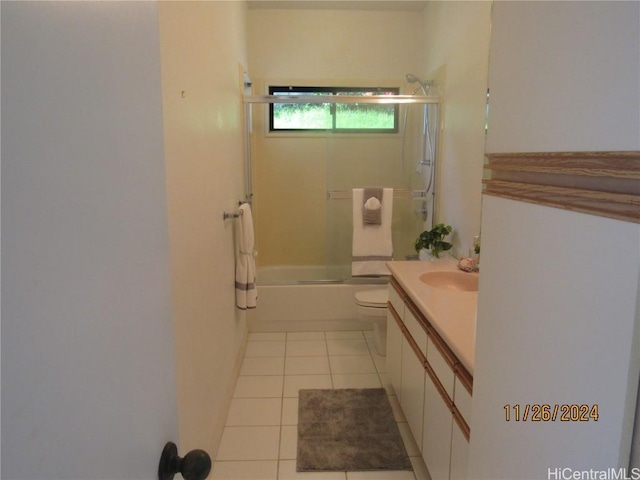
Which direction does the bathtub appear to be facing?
toward the camera

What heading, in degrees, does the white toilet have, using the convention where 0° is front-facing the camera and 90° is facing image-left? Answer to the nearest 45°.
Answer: approximately 90°

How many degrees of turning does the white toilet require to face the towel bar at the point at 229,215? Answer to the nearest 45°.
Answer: approximately 45° to its left

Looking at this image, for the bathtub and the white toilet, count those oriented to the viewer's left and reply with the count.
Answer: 1

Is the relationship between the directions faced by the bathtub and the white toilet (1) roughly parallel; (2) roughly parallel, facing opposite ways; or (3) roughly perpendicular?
roughly perpendicular

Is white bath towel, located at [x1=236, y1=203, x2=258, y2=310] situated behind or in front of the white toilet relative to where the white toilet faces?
in front

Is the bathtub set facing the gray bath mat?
yes

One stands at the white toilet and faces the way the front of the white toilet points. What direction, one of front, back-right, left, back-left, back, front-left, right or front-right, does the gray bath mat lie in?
left
